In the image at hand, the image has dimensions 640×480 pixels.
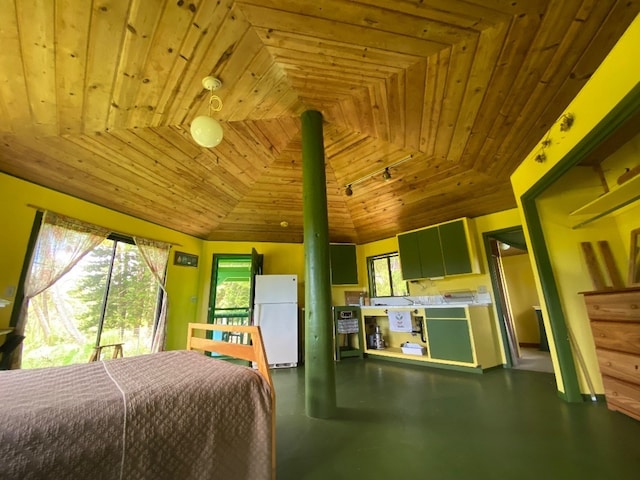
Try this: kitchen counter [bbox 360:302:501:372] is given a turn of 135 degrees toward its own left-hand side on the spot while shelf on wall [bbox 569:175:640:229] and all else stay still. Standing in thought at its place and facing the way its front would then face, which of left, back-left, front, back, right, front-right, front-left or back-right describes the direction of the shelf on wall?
front-right

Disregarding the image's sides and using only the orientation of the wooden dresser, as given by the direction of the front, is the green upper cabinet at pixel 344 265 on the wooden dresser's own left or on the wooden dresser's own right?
on the wooden dresser's own right

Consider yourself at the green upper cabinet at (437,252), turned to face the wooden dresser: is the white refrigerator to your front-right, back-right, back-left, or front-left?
back-right

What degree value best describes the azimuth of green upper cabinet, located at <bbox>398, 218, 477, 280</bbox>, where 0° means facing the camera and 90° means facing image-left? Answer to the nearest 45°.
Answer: approximately 45°

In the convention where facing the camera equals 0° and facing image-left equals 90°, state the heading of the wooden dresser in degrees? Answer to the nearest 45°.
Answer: approximately 45°

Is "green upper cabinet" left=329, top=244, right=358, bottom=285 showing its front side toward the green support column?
yes

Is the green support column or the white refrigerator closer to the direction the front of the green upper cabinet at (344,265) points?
the green support column

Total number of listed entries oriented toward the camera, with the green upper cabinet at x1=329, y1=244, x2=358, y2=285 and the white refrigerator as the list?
2
